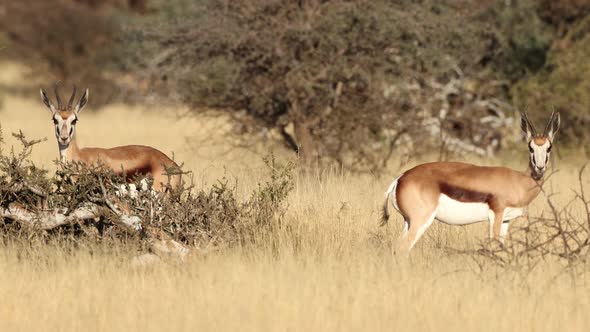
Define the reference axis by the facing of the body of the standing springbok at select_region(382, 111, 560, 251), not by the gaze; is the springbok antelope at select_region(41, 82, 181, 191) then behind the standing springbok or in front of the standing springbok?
behind

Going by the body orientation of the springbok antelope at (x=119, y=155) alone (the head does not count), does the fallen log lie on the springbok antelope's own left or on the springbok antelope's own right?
on the springbok antelope's own left

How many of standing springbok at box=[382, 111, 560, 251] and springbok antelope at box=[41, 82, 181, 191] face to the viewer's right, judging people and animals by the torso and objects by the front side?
1

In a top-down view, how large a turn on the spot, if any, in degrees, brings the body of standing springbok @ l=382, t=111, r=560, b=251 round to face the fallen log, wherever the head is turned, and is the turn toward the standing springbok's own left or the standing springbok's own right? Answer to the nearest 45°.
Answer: approximately 180°

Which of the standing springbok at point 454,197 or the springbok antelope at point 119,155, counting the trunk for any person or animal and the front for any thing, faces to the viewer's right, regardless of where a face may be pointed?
the standing springbok

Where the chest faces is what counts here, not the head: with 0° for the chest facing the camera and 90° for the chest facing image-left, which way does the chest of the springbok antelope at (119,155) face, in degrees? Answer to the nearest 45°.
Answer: approximately 90°

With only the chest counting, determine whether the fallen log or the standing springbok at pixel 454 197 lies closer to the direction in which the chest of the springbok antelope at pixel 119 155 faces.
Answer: the fallen log

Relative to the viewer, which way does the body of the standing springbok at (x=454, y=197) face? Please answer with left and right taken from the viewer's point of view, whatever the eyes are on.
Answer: facing to the right of the viewer
